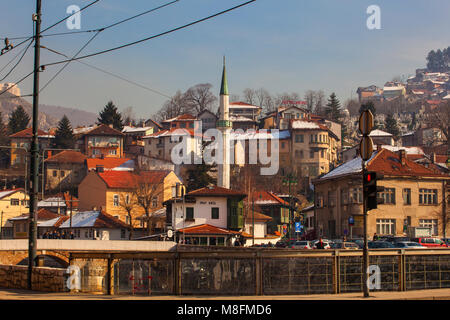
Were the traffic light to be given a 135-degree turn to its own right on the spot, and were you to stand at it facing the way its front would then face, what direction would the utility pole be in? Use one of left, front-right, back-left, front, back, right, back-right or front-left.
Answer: front

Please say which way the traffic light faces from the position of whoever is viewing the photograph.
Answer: facing the viewer and to the right of the viewer
